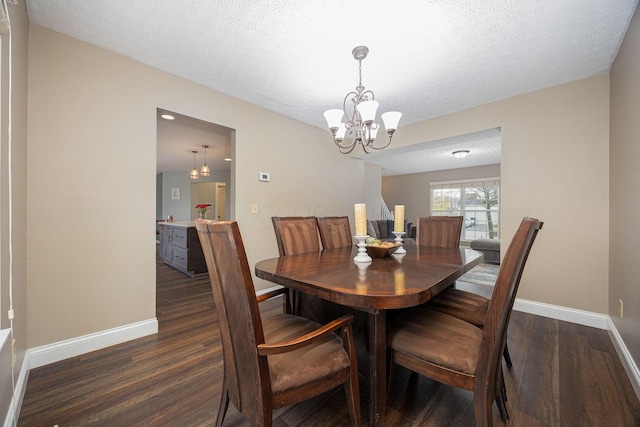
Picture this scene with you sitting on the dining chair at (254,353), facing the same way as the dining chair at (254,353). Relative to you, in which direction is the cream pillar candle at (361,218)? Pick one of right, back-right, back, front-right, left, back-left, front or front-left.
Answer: front

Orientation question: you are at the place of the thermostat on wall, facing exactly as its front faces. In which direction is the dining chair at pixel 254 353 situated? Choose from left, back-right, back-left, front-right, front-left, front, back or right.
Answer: front-right

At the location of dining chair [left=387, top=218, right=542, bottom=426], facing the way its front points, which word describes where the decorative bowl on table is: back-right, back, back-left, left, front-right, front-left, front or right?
front

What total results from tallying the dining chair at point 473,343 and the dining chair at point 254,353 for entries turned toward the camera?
0

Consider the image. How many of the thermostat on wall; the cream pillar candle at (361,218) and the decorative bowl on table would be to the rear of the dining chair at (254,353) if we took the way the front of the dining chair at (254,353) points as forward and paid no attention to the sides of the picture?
0

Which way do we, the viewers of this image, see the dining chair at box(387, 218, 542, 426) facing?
facing away from the viewer and to the left of the viewer

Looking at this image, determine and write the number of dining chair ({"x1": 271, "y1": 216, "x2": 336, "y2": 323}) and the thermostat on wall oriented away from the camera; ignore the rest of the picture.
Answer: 0

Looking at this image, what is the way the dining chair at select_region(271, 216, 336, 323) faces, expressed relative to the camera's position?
facing the viewer and to the right of the viewer

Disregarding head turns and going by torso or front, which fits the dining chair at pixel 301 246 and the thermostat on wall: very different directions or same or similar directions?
same or similar directions

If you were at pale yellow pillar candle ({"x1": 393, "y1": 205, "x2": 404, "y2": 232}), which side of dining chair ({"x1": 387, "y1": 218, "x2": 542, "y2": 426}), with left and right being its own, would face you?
front

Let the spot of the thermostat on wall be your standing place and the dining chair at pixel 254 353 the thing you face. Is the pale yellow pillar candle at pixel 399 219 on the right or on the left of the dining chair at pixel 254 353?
left

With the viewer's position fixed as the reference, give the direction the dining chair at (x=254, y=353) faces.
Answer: facing away from the viewer and to the right of the viewer

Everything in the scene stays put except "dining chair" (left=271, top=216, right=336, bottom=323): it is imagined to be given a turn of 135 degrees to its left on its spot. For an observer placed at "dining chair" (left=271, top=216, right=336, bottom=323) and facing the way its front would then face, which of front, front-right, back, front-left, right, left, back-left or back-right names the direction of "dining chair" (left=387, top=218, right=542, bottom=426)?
back-right

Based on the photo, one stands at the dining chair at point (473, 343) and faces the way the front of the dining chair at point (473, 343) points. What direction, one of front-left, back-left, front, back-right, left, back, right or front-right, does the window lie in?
front-right

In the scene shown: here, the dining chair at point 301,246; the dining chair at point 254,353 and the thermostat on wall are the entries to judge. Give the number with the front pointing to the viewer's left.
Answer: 0

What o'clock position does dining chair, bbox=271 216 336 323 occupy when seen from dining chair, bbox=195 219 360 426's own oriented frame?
dining chair, bbox=271 216 336 323 is roughly at 11 o'clock from dining chair, bbox=195 219 360 426.

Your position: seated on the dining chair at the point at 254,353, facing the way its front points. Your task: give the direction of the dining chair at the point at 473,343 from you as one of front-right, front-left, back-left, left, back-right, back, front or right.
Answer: front-right

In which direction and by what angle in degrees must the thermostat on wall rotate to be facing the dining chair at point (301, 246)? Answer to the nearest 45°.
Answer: approximately 45° to its right

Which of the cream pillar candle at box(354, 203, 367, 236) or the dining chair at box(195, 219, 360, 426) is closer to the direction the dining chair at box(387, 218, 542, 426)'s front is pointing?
the cream pillar candle
